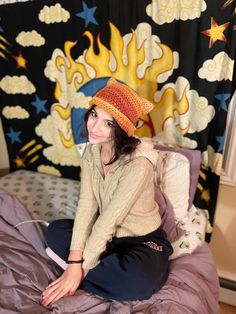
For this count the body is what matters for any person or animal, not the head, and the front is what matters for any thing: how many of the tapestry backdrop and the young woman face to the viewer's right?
0

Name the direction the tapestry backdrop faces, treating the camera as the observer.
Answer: facing the viewer

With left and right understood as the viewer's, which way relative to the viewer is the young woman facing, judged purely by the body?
facing the viewer and to the left of the viewer
